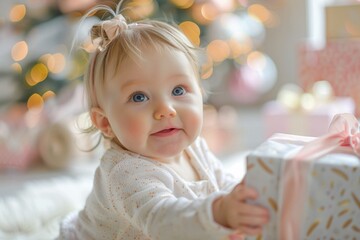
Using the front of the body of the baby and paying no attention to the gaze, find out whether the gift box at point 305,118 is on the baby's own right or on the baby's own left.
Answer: on the baby's own left

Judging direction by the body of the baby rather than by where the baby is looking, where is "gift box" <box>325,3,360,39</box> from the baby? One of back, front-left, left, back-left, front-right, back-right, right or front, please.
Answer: left

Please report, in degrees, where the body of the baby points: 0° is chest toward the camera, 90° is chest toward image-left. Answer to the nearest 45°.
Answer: approximately 315°

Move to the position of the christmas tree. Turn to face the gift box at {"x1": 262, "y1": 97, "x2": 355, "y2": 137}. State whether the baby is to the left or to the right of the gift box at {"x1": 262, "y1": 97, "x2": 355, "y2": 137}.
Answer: right

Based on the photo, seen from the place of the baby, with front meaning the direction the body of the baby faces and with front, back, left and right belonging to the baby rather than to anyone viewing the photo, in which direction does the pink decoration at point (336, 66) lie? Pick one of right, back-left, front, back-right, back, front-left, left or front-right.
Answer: left
